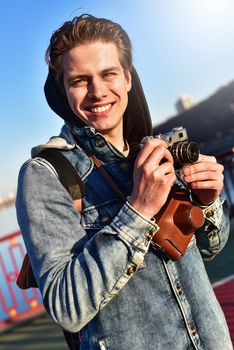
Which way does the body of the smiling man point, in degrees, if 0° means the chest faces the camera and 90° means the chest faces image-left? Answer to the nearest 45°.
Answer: approximately 315°
